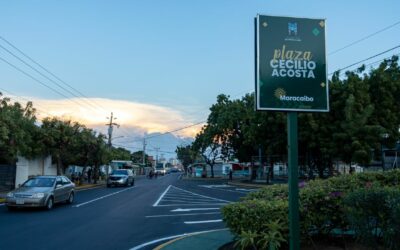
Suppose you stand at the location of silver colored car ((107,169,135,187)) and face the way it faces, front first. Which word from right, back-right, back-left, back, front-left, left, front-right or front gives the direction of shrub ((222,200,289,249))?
front-left

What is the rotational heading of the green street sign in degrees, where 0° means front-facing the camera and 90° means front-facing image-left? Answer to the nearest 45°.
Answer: approximately 0°

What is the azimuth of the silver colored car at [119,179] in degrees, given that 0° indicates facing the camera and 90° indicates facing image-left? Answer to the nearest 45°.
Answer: approximately 45°

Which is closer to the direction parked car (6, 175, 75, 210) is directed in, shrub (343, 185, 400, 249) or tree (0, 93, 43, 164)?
the shrub

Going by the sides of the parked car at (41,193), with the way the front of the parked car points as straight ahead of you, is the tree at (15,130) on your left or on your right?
on your right

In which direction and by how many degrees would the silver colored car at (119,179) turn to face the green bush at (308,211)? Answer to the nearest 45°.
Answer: approximately 45° to its left

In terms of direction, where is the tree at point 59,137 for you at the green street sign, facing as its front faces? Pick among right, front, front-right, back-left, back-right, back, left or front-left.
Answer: back-right

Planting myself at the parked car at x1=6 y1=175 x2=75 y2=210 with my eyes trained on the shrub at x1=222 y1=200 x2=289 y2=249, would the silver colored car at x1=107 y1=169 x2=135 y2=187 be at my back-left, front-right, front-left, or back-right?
back-left

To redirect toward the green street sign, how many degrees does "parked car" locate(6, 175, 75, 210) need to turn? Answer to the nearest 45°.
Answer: approximately 45° to its left

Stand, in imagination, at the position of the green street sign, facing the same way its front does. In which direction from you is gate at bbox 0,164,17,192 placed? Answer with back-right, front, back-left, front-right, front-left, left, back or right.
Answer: back-right

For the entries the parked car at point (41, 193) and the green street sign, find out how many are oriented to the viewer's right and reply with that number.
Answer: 0
